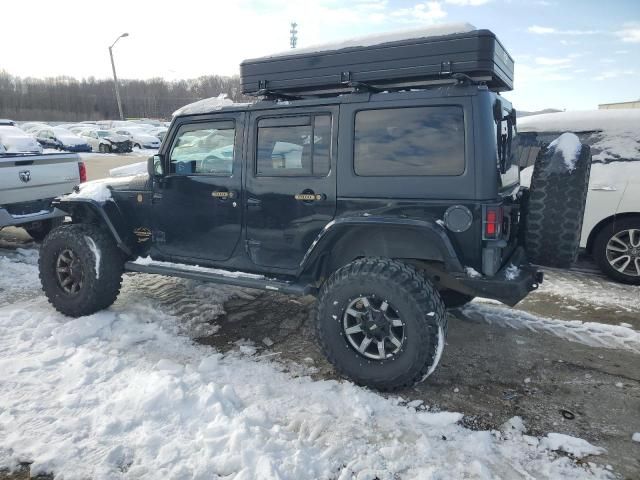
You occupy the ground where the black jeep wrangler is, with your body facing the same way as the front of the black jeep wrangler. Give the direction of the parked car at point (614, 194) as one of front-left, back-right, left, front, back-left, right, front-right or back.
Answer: right

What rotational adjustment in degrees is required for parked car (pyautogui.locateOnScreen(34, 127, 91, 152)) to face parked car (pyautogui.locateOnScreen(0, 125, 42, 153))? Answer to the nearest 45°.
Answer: approximately 45° to its right

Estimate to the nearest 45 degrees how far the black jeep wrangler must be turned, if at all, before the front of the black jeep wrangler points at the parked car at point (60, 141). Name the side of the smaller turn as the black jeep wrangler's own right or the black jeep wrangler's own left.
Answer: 0° — it already faces it

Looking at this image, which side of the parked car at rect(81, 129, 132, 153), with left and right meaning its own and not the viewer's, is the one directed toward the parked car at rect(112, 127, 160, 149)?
left

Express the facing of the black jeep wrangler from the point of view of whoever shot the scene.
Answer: facing away from the viewer and to the left of the viewer

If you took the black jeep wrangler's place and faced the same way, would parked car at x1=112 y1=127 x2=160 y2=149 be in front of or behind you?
in front

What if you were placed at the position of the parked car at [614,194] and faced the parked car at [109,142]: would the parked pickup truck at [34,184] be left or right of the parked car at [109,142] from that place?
left

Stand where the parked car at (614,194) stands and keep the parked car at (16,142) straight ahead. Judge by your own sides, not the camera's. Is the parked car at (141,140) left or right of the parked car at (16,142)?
right
